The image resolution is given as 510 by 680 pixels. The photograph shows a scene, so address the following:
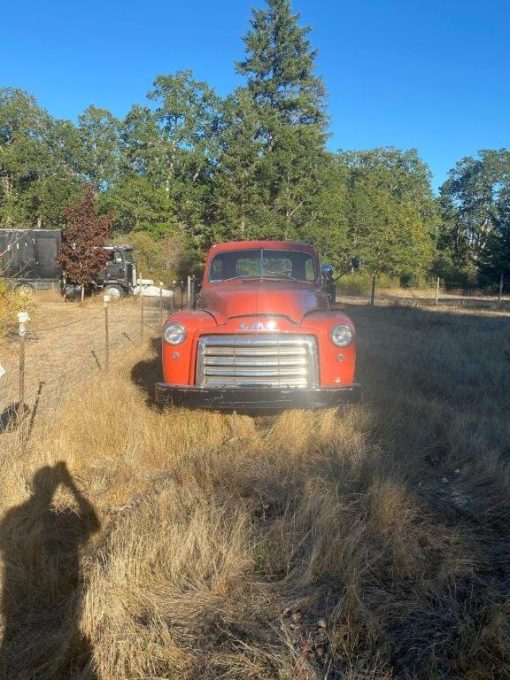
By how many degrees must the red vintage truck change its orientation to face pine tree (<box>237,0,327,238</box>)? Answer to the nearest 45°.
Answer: approximately 180°

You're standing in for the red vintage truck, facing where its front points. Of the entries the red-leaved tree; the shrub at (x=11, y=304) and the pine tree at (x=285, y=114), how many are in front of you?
0

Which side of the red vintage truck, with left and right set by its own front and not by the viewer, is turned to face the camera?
front

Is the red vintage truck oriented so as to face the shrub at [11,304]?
no

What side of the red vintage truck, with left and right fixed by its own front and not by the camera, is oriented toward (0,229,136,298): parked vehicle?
back

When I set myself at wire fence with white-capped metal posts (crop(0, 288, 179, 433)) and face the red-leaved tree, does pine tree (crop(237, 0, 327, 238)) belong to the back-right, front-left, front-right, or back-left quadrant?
front-right

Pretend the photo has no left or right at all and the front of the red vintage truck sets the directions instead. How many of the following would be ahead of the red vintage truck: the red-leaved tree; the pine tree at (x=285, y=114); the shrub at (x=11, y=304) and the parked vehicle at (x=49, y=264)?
0

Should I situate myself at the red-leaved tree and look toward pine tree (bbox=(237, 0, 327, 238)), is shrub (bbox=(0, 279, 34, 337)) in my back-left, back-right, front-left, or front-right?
back-right

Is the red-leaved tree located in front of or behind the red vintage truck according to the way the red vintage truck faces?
behind
